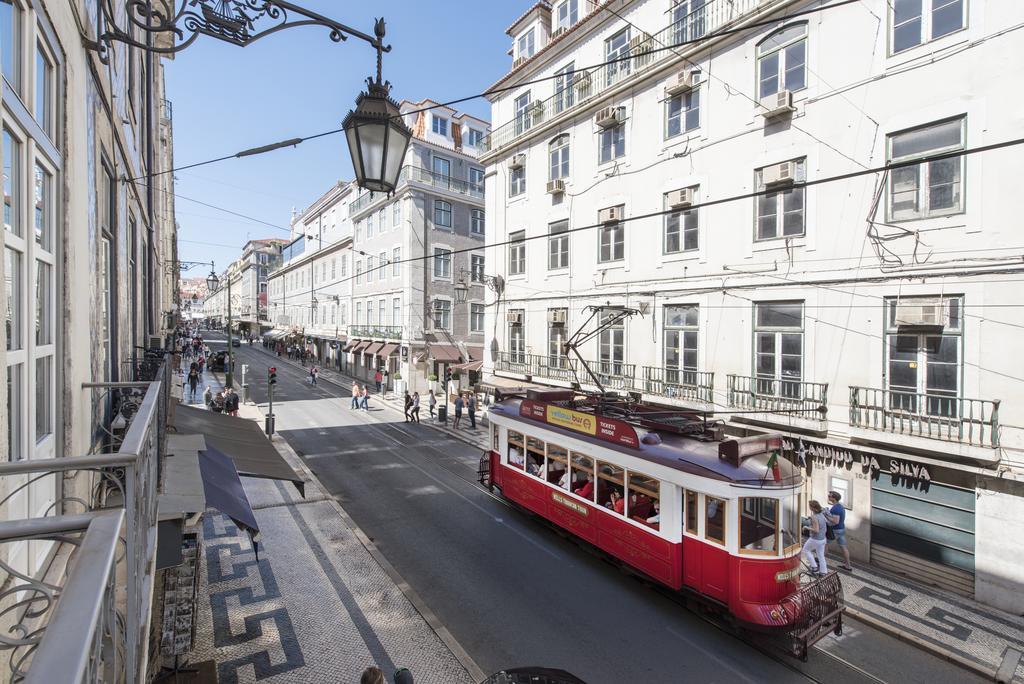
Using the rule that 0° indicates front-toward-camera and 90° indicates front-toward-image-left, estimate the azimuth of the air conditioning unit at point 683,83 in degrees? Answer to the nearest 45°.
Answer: approximately 45°

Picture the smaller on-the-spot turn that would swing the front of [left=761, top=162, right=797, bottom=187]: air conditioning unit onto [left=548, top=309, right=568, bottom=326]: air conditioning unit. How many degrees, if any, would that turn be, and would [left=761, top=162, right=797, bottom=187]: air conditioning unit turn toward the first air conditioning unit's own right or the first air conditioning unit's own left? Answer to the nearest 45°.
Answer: approximately 90° to the first air conditioning unit's own right

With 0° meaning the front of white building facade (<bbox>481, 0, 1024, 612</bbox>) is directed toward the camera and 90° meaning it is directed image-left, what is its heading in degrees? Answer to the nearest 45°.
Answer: approximately 45°
